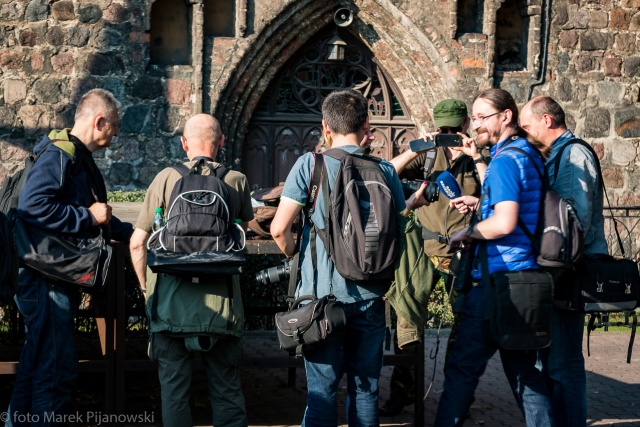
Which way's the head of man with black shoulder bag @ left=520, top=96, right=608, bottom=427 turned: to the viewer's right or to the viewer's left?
to the viewer's left

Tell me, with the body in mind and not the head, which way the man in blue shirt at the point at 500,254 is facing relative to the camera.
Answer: to the viewer's left

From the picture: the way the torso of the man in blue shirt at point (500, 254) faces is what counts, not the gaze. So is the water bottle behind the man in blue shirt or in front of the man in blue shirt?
in front

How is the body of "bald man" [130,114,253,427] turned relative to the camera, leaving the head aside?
away from the camera

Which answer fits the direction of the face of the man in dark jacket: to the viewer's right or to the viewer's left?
to the viewer's right

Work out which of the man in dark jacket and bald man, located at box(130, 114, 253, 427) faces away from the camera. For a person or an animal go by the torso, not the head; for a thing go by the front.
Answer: the bald man

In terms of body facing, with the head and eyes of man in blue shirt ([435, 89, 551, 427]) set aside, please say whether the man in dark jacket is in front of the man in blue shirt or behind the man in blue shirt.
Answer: in front

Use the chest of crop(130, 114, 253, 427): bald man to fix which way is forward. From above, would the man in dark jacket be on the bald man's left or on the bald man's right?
on the bald man's left

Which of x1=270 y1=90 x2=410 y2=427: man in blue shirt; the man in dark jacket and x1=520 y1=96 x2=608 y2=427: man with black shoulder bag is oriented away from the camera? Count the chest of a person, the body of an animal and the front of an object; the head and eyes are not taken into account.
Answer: the man in blue shirt

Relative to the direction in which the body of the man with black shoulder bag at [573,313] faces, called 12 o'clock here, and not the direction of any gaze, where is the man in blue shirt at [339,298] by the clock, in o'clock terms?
The man in blue shirt is roughly at 11 o'clock from the man with black shoulder bag.

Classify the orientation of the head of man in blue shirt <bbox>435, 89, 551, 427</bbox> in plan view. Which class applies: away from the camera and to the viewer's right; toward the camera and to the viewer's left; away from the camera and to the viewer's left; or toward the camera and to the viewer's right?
toward the camera and to the viewer's left

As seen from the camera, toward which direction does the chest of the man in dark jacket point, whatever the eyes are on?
to the viewer's right

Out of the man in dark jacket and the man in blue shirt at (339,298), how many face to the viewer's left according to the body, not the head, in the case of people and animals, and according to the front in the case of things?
0
